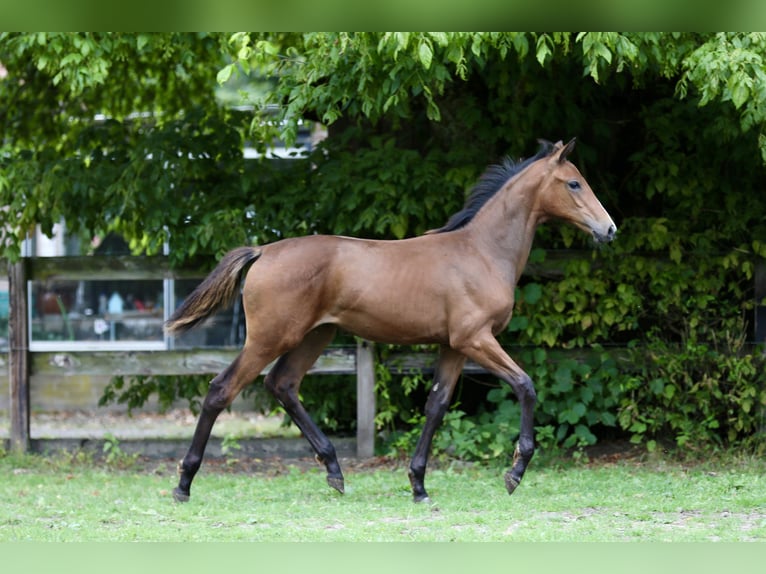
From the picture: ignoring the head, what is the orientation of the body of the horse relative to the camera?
to the viewer's right
